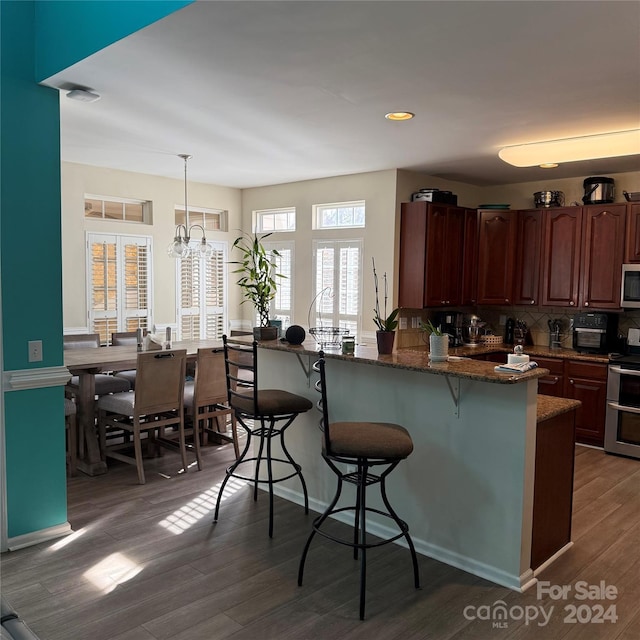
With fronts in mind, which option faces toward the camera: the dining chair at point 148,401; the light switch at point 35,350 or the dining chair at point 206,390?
the light switch

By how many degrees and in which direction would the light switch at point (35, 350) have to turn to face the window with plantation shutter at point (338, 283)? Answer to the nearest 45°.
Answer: approximately 135° to its left

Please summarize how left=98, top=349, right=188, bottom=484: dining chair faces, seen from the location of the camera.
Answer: facing away from the viewer and to the left of the viewer

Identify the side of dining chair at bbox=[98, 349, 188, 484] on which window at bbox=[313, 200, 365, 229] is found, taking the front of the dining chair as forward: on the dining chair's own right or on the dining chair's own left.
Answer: on the dining chair's own right

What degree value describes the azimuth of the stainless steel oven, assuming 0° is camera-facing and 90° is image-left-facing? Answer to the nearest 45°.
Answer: approximately 45°

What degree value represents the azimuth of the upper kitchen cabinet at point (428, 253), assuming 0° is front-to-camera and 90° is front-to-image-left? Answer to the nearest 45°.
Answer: approximately 315°

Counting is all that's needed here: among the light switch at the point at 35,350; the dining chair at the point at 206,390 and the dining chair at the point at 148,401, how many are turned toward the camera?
1

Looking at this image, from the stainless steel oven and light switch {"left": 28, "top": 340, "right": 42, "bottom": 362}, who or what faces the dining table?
the stainless steel oven

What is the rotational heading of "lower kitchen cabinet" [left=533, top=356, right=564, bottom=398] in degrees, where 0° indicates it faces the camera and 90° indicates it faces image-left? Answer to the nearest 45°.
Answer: approximately 45°

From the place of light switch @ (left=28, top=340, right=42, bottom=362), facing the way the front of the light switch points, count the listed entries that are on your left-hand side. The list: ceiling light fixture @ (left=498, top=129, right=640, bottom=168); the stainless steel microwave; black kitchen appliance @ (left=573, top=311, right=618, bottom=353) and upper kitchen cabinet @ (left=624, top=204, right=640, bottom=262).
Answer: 4

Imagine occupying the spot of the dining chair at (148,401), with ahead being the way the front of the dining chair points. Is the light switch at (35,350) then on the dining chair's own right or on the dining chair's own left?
on the dining chair's own left

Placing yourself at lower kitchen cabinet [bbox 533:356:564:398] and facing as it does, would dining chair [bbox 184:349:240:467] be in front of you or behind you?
in front

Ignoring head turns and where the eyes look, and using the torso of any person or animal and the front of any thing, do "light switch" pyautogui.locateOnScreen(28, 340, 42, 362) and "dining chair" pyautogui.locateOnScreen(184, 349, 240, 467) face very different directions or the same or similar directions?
very different directions

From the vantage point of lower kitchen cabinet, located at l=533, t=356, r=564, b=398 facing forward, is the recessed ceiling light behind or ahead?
ahead
